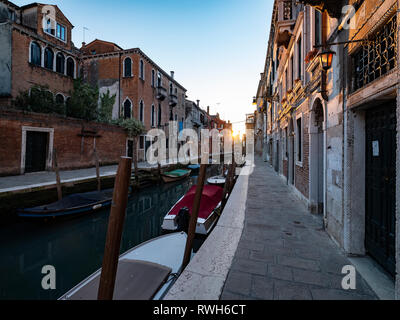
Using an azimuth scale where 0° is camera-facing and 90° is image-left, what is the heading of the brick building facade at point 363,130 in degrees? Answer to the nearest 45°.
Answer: approximately 90°

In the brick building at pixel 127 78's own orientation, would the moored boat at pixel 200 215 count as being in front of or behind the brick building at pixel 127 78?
in front

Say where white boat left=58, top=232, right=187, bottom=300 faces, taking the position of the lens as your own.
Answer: facing away from the viewer and to the right of the viewer

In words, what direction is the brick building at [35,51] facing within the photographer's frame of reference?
facing the viewer and to the right of the viewer

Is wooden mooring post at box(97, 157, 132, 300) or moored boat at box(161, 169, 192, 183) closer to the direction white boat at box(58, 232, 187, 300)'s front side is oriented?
the moored boat

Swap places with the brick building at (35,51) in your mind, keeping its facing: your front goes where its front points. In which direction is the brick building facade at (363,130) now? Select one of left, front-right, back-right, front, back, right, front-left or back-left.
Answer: front-right

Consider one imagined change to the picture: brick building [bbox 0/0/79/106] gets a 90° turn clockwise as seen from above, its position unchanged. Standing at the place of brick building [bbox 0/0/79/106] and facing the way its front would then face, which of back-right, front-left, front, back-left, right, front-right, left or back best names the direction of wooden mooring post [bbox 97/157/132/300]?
front-left

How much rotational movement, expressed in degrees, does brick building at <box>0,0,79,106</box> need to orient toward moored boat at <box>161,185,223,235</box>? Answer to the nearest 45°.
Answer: approximately 45° to its right
